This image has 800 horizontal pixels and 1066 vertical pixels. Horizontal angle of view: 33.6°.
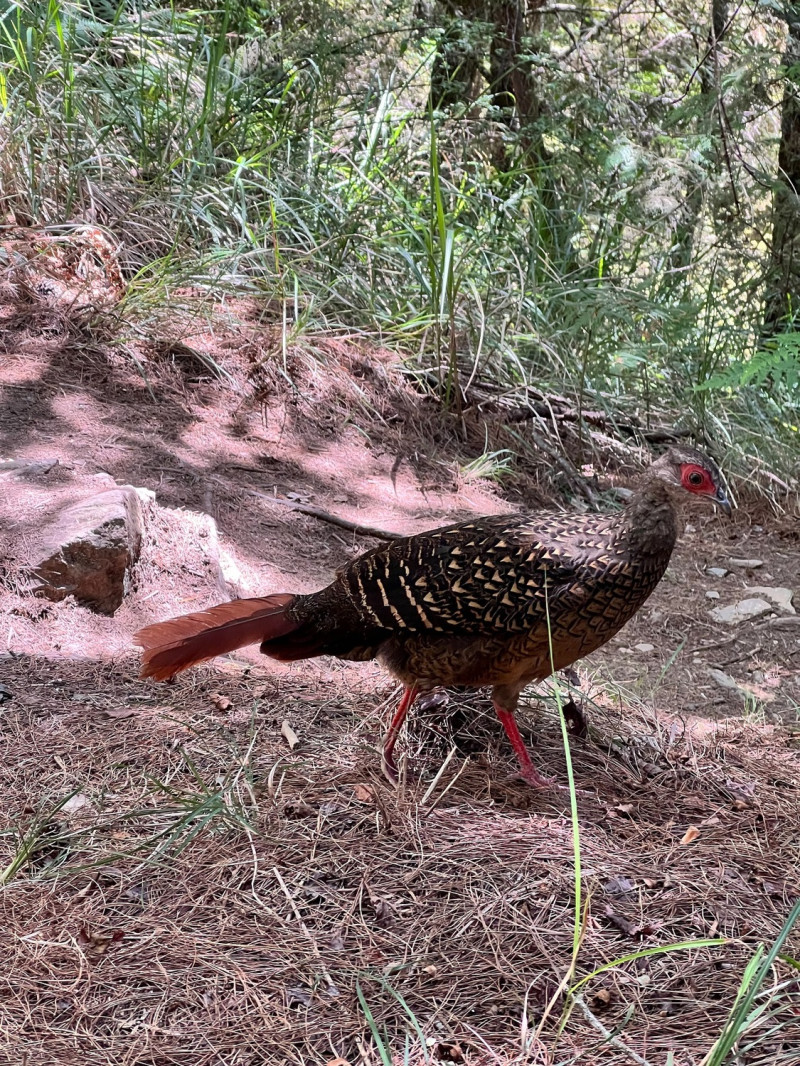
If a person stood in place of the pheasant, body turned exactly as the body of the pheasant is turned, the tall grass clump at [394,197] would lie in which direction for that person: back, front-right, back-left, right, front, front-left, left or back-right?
left

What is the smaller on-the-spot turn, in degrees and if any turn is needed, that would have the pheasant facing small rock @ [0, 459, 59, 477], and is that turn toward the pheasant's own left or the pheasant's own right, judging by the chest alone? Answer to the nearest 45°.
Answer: approximately 135° to the pheasant's own left

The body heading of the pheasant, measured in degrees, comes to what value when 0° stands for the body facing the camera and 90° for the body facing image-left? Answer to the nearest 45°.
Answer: approximately 270°

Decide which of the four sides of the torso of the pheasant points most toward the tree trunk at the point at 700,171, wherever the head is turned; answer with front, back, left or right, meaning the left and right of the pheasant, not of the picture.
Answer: left

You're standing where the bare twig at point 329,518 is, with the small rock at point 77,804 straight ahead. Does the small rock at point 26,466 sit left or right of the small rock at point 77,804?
right

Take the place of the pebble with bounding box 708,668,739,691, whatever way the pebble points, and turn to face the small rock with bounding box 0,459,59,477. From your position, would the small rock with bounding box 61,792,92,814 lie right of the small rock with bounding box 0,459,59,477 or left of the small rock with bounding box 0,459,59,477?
left

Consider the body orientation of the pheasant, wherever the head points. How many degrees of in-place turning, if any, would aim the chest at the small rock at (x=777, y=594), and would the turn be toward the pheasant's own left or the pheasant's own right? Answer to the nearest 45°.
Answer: approximately 45° to the pheasant's own left

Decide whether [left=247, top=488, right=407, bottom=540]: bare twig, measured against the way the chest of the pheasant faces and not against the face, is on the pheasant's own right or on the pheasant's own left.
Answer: on the pheasant's own left

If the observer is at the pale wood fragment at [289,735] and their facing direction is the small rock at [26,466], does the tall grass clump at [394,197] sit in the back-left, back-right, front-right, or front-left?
front-right
